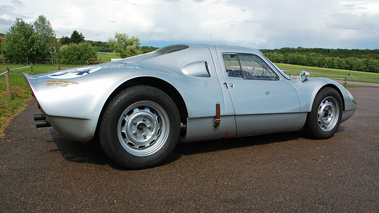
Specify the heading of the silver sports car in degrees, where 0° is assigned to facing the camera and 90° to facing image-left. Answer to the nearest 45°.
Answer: approximately 225°
